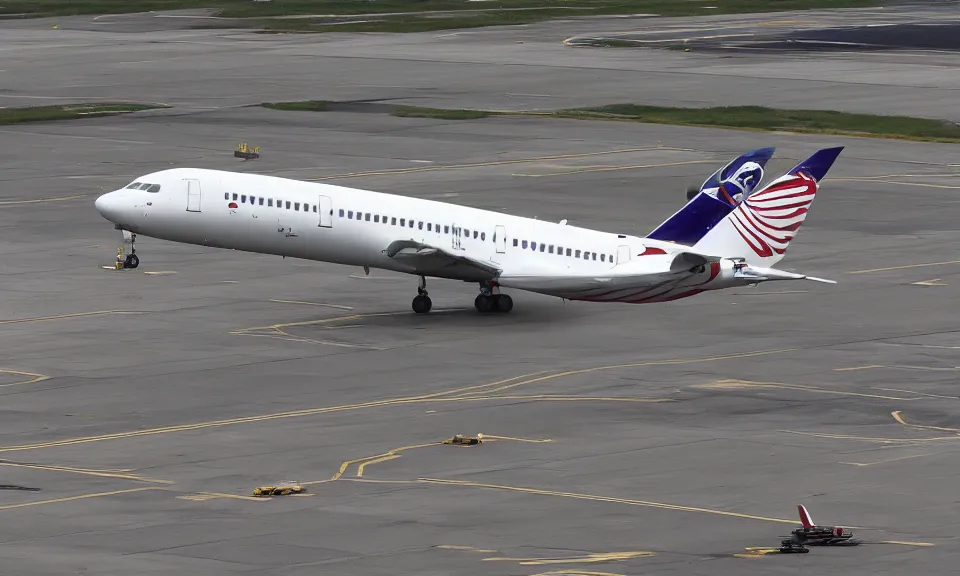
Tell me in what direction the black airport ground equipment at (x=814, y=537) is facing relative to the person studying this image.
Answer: facing to the right of the viewer
